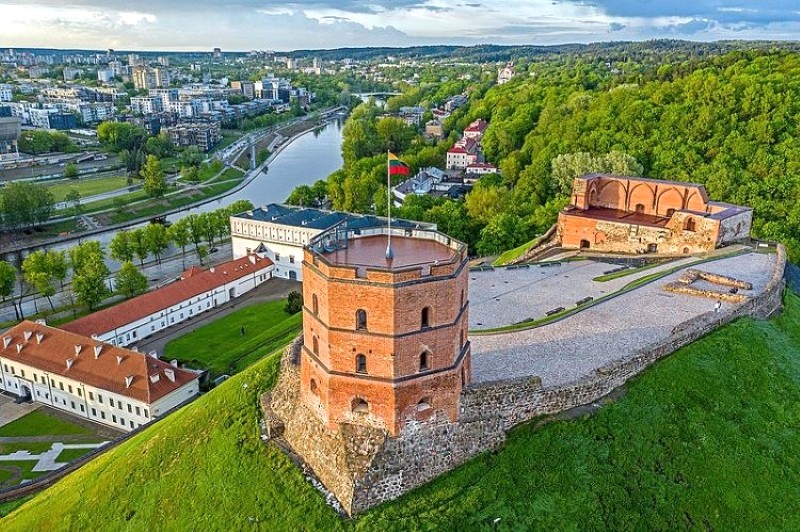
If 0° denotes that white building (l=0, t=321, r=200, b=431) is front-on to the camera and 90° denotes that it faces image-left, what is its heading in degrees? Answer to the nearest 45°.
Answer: approximately 45°

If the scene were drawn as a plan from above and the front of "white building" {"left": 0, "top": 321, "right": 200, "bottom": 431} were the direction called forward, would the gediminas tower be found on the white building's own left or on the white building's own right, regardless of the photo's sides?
on the white building's own left

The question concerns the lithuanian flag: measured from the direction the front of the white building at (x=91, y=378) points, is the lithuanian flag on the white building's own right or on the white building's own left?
on the white building's own left
